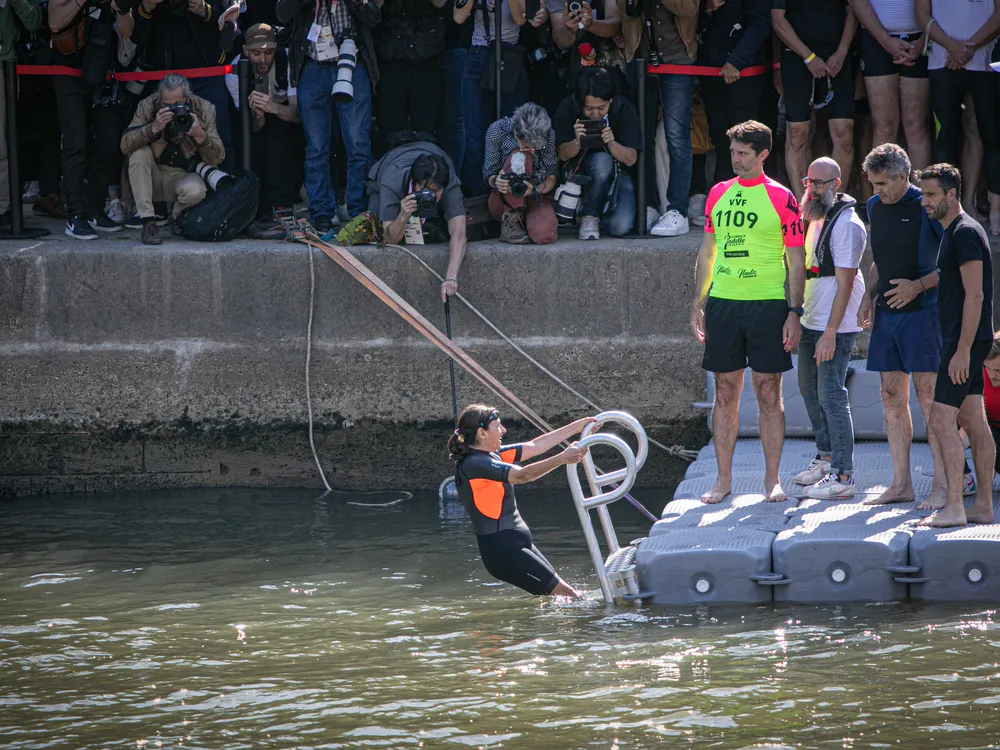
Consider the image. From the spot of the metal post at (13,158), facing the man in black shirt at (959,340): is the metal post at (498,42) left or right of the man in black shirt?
left

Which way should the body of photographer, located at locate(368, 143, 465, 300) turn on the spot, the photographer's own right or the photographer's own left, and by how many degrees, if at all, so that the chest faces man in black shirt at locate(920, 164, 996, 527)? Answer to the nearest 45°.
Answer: approximately 45° to the photographer's own left

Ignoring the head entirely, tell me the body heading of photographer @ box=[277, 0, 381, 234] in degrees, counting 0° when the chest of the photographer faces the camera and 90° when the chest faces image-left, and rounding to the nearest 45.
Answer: approximately 0°

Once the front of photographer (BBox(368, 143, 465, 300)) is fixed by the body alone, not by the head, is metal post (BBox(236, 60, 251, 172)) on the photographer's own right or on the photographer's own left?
on the photographer's own right

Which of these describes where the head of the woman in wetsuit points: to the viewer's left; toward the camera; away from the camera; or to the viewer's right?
to the viewer's right

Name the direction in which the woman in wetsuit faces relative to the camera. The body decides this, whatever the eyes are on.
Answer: to the viewer's right

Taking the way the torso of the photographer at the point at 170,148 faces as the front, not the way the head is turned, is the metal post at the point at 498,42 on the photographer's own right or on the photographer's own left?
on the photographer's own left
